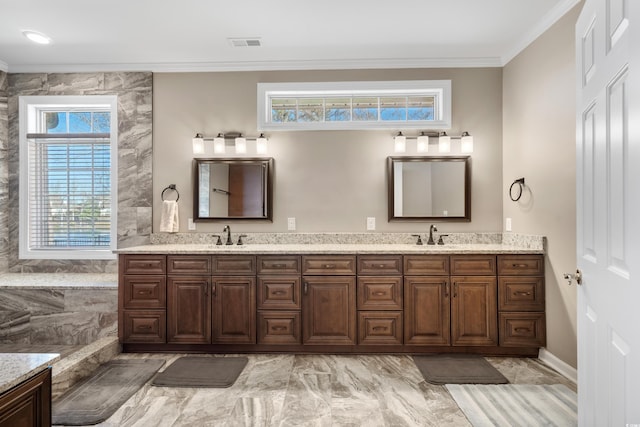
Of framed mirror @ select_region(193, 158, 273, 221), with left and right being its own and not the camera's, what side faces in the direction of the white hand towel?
right

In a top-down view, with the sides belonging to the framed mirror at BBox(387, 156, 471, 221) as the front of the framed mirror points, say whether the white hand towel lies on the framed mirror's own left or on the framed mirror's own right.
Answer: on the framed mirror's own right

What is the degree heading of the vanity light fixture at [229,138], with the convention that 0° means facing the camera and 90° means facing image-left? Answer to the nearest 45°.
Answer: approximately 0°

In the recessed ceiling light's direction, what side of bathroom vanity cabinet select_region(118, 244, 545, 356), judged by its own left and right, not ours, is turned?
right

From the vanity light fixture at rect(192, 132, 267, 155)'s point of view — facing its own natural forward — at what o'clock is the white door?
The white door is roughly at 11 o'clock from the vanity light fixture.

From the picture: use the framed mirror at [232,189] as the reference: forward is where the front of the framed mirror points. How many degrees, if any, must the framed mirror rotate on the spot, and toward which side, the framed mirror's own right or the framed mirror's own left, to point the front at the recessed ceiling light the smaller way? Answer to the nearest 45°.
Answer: approximately 90° to the framed mirror's own right
